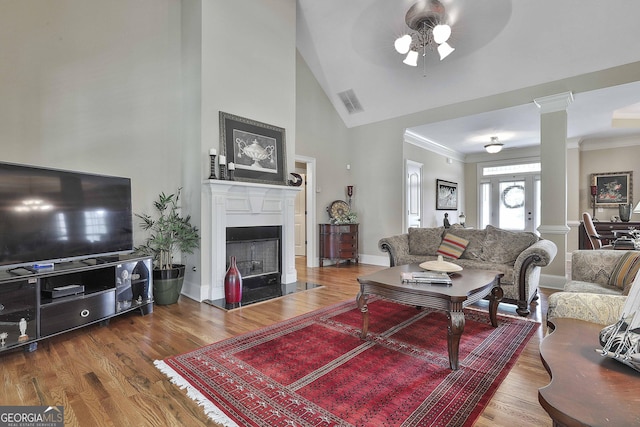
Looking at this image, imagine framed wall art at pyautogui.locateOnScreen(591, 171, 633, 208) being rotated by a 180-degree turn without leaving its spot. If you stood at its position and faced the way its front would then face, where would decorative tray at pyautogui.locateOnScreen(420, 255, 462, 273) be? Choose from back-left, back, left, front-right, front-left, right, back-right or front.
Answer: back

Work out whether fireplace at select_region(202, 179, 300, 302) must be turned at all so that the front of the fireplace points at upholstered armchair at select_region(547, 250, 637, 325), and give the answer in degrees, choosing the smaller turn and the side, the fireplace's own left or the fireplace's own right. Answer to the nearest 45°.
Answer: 0° — it already faces it

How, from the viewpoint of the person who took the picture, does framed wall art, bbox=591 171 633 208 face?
facing the viewer

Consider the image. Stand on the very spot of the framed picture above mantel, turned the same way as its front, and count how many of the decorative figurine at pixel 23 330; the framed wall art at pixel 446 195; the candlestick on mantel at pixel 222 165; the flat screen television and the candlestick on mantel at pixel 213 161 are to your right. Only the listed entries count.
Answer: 4

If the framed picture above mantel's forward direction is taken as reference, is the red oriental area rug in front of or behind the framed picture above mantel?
in front

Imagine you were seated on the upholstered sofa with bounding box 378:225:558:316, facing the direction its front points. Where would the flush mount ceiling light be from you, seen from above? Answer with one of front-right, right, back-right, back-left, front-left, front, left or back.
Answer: back-right

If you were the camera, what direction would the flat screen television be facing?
facing the viewer and to the right of the viewer

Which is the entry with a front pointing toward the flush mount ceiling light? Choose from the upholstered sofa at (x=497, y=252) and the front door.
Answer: the front door

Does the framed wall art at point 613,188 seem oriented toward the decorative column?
yes

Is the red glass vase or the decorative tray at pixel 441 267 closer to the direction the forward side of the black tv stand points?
the decorative tray

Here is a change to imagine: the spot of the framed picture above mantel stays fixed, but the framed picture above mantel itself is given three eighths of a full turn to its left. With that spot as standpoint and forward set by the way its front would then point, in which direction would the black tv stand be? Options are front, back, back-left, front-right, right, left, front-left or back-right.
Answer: back-left

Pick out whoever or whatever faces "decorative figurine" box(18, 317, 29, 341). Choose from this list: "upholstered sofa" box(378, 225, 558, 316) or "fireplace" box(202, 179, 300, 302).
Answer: the upholstered sofa

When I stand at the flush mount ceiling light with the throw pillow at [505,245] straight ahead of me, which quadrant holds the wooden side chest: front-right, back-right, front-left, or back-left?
front-right

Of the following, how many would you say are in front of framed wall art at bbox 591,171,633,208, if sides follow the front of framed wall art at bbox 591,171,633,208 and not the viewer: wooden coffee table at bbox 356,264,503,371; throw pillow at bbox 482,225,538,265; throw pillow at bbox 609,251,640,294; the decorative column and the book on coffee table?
5

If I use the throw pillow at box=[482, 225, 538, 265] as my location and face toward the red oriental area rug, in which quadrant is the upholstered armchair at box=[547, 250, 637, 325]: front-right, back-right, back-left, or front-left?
front-left

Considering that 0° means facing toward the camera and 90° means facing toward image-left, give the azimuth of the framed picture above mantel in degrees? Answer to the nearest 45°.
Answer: approximately 315°

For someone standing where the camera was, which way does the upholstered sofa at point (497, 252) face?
facing the viewer and to the left of the viewer

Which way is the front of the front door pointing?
toward the camera
